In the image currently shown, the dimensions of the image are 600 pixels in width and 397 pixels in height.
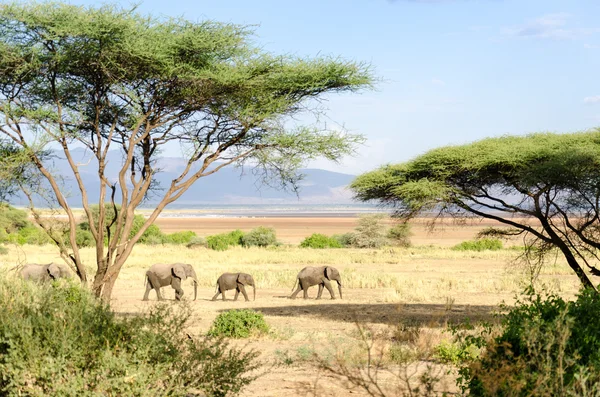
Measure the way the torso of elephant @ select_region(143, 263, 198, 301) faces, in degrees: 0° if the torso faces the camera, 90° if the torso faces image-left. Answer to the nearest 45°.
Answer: approximately 270°

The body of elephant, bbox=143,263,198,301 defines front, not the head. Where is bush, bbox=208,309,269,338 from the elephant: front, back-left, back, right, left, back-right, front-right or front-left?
right

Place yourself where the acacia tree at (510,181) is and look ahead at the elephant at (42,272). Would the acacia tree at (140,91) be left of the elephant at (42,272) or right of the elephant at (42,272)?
left

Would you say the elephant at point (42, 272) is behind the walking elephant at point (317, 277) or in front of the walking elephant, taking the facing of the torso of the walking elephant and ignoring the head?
behind

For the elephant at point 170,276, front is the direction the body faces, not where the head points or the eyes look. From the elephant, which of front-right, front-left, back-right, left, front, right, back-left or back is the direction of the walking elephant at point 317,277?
front

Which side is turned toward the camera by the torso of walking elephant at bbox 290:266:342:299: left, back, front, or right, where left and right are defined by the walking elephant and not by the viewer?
right

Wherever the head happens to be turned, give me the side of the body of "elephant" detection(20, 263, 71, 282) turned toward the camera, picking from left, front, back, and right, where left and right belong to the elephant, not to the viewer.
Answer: right

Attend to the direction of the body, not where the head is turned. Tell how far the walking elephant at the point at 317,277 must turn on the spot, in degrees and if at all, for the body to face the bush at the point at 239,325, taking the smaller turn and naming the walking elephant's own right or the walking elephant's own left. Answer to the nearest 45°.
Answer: approximately 90° to the walking elephant's own right

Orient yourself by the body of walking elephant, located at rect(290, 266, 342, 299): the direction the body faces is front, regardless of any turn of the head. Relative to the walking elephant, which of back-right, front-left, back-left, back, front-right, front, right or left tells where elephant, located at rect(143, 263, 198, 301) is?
back

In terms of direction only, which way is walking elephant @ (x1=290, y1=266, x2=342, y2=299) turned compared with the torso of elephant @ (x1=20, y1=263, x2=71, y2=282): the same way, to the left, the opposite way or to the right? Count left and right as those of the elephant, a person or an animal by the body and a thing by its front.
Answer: the same way

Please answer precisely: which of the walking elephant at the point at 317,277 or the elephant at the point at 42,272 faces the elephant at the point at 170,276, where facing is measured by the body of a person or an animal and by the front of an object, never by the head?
the elephant at the point at 42,272

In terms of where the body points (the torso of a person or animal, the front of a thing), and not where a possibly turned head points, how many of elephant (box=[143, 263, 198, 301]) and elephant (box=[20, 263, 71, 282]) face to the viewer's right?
2

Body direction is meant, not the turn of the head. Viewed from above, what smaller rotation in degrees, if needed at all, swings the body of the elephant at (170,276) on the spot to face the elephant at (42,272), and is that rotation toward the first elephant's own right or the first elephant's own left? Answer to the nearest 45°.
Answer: approximately 180°

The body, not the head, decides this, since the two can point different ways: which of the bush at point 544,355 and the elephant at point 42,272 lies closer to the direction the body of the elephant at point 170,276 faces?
the bush

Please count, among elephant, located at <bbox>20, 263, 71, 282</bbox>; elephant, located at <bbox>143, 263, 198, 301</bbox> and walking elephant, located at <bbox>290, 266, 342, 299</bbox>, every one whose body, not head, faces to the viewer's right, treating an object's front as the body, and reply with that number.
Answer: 3

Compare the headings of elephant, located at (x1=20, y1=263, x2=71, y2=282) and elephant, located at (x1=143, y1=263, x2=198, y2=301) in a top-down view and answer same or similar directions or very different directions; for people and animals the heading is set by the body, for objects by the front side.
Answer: same or similar directions

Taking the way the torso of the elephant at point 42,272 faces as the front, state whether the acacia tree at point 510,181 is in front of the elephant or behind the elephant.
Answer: in front

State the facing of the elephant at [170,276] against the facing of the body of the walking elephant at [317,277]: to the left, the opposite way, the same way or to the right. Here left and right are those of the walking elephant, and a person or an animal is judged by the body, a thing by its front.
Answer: the same way
